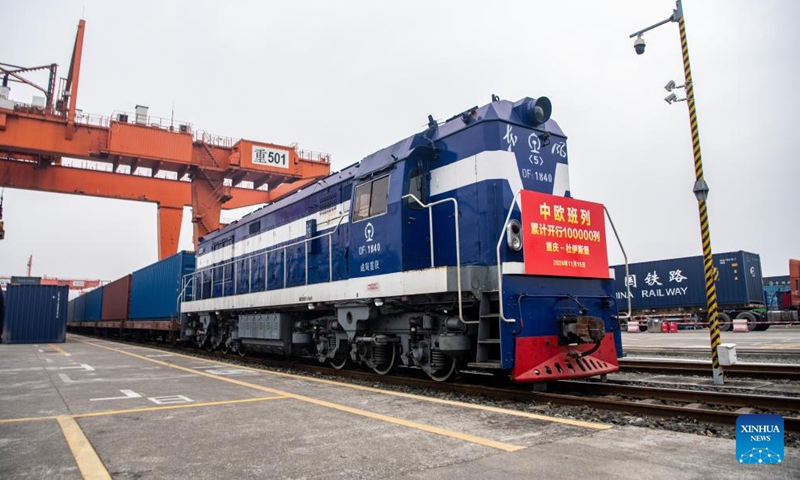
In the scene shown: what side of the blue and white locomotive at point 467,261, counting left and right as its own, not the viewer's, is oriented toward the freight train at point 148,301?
back

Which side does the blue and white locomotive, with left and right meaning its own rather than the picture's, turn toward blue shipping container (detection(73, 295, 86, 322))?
back

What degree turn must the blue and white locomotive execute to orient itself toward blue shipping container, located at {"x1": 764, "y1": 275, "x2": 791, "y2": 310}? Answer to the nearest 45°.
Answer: approximately 90° to its left

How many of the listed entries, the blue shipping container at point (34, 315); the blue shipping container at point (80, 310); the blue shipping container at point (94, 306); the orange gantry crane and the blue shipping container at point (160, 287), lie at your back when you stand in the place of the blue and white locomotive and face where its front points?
5

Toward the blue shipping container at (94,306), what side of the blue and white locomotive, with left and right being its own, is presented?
back

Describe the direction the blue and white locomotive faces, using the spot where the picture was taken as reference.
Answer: facing the viewer and to the right of the viewer

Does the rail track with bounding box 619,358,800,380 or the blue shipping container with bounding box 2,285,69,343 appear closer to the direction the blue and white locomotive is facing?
the rail track

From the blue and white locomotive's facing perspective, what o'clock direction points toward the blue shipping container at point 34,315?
The blue shipping container is roughly at 6 o'clock from the blue and white locomotive.

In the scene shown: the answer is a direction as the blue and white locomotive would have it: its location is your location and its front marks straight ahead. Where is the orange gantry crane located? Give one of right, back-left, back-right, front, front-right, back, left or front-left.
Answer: back

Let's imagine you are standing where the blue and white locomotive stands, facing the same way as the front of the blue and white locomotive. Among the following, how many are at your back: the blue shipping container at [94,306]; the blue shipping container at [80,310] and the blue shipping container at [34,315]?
3

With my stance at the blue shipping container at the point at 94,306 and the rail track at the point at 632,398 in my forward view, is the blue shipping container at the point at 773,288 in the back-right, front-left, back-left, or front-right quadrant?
front-left

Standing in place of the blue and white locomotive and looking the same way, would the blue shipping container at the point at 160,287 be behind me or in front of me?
behind
